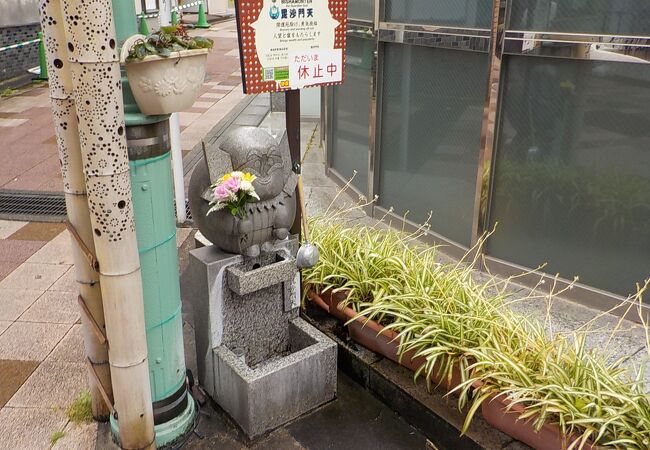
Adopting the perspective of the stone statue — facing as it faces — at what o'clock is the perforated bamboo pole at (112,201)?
The perforated bamboo pole is roughly at 3 o'clock from the stone statue.

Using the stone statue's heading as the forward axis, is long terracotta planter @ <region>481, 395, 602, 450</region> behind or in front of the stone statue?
in front

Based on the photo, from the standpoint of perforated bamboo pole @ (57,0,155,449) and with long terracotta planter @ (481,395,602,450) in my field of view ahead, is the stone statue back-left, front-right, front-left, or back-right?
front-left

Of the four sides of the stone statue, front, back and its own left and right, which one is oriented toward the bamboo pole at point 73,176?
right
